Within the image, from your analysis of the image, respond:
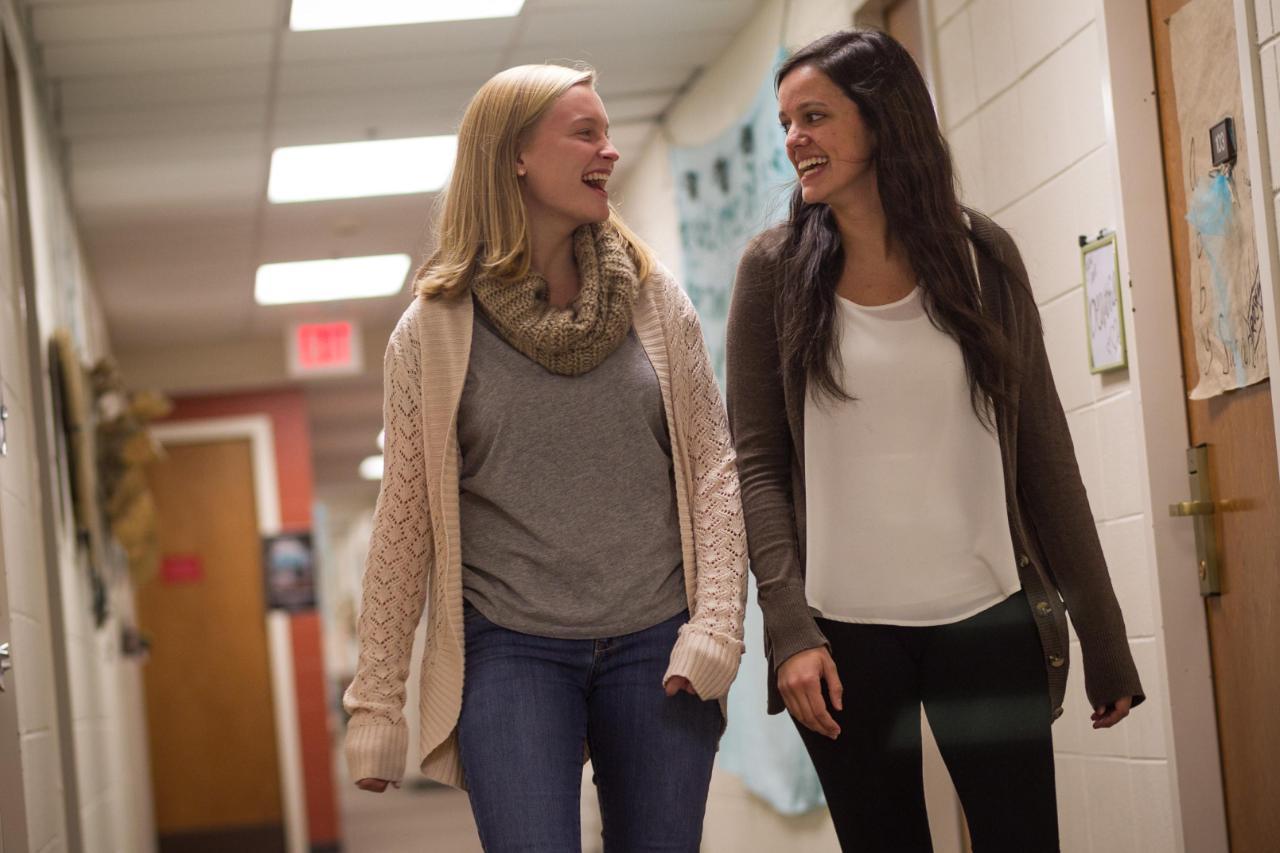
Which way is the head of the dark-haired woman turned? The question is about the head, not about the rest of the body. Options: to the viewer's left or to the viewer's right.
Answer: to the viewer's left

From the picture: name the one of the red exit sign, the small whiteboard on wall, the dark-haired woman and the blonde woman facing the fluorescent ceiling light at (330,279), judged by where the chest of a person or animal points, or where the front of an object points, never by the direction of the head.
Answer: the red exit sign

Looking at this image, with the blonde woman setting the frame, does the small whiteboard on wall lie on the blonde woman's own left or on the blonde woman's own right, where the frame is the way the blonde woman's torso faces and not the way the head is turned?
on the blonde woman's own left

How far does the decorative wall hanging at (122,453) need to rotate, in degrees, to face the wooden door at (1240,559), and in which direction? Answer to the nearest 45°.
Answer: approximately 90° to its right

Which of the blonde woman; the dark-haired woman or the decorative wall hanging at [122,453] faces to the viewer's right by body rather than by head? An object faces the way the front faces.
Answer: the decorative wall hanging

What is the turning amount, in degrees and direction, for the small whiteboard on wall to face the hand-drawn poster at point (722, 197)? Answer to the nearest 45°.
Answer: approximately 90° to its right

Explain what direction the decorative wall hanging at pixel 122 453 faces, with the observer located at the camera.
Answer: facing to the right of the viewer

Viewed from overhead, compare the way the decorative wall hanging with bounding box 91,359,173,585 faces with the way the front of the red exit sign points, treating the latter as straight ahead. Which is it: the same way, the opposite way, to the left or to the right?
to the left

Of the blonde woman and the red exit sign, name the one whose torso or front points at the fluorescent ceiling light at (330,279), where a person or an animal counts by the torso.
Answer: the red exit sign

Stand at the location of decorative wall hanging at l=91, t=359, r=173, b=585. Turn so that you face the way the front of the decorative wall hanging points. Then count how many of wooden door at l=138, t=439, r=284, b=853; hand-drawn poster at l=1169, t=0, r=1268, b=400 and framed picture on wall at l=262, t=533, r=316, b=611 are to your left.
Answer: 2

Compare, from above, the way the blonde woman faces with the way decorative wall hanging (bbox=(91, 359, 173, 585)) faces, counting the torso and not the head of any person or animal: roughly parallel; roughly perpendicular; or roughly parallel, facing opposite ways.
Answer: roughly perpendicular
